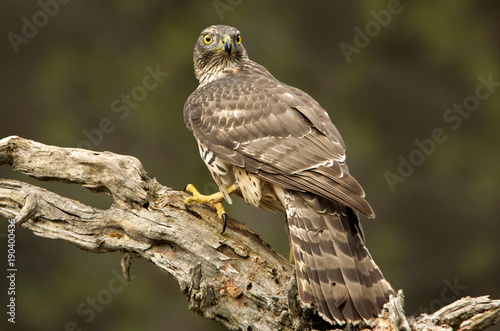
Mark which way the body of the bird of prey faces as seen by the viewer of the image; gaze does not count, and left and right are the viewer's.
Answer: facing away from the viewer and to the left of the viewer
